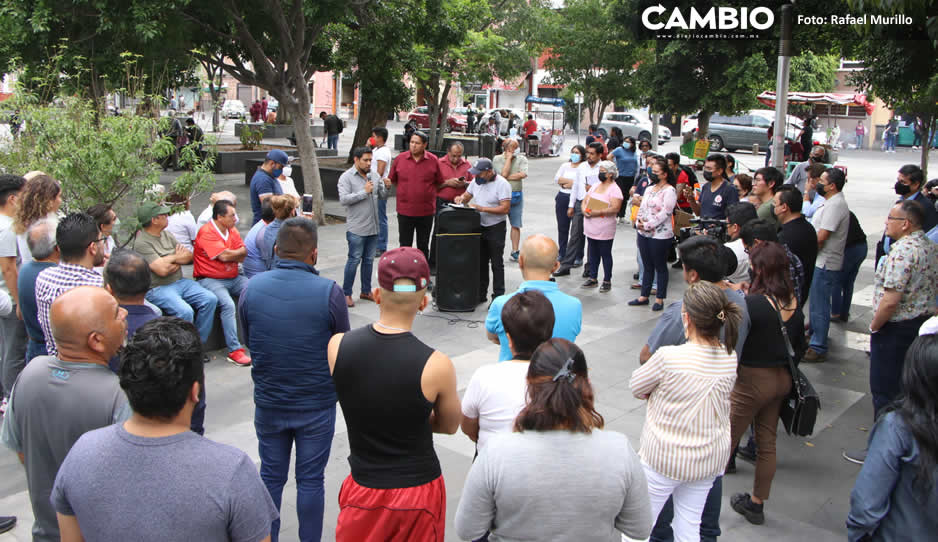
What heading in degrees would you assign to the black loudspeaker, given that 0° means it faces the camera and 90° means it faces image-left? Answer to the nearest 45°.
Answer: approximately 0°

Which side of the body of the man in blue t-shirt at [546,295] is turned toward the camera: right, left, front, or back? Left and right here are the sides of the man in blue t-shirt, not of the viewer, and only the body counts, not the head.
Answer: back

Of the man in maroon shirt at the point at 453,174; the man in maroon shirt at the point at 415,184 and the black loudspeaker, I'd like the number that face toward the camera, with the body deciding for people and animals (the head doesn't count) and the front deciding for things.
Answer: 3

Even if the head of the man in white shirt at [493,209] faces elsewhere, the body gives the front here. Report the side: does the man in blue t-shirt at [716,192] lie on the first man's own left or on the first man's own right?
on the first man's own left

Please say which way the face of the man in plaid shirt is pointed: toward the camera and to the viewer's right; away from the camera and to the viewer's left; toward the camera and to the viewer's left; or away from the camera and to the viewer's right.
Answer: away from the camera and to the viewer's right

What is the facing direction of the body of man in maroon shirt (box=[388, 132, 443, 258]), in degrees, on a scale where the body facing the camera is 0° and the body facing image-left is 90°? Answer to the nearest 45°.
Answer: approximately 0°

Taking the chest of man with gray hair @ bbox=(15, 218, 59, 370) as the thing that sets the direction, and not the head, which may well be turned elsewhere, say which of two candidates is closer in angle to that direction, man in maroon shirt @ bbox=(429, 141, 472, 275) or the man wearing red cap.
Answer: the man in maroon shirt

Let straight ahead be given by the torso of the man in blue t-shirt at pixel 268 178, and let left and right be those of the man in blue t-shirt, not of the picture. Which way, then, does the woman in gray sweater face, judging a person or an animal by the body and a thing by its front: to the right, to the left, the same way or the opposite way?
to the left

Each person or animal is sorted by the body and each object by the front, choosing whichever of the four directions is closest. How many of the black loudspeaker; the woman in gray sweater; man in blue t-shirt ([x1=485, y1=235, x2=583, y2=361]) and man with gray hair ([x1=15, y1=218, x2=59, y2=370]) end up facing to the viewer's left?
0

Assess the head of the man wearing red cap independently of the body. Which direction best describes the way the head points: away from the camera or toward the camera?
away from the camera

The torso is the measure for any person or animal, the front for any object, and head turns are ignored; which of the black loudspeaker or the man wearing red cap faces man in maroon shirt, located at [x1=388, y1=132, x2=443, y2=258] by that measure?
the man wearing red cap

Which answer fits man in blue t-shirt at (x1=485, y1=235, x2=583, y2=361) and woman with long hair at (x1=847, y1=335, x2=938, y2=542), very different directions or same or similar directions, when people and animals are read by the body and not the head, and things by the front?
same or similar directions

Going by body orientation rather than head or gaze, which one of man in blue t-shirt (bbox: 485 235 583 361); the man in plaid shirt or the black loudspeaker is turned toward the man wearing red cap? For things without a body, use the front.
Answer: the black loudspeaker

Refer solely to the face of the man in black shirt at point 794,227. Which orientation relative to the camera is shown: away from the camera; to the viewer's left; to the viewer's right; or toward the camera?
to the viewer's left

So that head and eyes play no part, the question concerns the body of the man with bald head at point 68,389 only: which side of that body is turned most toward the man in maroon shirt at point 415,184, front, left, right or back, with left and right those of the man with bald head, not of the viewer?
front

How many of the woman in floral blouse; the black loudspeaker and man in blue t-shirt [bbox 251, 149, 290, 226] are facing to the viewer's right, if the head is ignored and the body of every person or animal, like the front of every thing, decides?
1

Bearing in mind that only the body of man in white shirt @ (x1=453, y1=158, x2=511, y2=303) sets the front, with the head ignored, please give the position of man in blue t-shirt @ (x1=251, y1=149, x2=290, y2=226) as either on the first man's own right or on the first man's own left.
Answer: on the first man's own right

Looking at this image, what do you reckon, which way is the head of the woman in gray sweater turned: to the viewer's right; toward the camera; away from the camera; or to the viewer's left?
away from the camera

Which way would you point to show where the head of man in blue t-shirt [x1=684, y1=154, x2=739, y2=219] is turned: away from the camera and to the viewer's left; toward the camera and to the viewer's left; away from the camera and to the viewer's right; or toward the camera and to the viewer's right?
toward the camera and to the viewer's left

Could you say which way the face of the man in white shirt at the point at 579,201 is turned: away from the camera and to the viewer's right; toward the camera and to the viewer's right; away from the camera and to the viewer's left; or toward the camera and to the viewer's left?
toward the camera and to the viewer's left

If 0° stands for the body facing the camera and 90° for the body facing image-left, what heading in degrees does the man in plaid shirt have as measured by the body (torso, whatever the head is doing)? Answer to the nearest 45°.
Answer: approximately 225°
